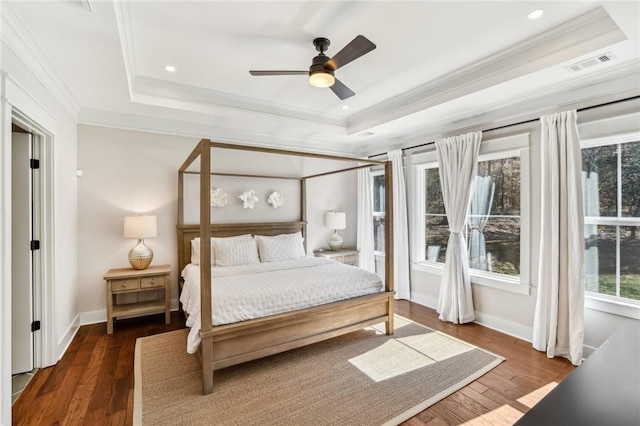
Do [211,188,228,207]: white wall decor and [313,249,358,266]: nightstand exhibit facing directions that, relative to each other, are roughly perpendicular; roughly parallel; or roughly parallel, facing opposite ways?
roughly parallel

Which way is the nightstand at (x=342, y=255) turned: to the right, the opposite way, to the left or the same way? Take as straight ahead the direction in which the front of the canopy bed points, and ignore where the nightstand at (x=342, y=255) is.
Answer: the same way

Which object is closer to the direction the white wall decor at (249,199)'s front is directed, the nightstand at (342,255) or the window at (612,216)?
the window

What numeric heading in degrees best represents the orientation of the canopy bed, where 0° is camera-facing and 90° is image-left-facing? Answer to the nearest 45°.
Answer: approximately 315°

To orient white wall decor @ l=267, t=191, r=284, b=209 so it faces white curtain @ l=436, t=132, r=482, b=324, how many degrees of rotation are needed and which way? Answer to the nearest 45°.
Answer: approximately 45° to its left

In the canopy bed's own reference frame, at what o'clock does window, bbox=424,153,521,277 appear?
The window is roughly at 10 o'clock from the canopy bed.

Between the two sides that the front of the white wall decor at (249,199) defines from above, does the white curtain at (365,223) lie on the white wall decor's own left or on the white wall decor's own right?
on the white wall decor's own left

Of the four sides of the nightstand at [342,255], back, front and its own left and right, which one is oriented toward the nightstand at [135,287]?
right

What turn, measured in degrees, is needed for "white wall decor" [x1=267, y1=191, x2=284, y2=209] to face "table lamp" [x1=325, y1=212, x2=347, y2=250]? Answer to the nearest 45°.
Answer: approximately 90° to its left

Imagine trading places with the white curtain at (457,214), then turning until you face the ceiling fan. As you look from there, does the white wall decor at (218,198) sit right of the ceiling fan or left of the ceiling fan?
right

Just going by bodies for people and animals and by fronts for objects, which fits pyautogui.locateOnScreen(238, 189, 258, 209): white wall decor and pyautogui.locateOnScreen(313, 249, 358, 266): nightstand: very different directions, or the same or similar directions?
same or similar directions

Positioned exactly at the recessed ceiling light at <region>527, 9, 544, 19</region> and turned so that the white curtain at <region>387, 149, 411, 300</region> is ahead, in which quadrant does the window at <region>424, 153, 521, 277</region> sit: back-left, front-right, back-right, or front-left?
front-right

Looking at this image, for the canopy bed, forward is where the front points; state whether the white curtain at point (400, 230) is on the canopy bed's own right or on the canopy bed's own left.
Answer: on the canopy bed's own left

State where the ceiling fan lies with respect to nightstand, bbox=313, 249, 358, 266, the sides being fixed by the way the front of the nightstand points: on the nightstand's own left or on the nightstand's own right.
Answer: on the nightstand's own right

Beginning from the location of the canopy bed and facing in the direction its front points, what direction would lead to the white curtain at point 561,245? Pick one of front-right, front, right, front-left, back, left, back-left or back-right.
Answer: front-left

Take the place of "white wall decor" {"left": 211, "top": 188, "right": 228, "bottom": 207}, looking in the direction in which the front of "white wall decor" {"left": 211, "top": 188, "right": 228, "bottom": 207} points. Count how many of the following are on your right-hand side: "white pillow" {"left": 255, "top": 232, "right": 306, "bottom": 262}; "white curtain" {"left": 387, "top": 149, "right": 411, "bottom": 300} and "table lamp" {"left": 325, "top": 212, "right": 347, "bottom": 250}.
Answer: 0

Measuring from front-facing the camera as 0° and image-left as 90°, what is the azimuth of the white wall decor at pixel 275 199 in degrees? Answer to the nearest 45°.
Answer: approximately 0°

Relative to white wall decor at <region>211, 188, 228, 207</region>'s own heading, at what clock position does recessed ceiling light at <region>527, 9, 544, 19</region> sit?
The recessed ceiling light is roughly at 11 o'clock from the white wall decor.
